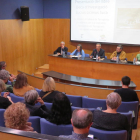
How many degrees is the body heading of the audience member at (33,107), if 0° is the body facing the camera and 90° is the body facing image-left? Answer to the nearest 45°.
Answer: approximately 225°

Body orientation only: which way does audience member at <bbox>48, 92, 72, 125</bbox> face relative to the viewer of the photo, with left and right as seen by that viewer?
facing away from the viewer

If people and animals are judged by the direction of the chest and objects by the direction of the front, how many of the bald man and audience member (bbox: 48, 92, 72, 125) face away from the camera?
2

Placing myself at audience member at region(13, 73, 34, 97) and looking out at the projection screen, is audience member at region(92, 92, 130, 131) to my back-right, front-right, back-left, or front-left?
back-right

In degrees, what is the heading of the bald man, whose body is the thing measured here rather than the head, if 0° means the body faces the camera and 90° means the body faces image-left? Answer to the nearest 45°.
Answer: approximately 180°

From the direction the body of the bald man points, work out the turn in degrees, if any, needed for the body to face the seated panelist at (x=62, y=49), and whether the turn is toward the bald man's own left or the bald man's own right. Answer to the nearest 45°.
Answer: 0° — they already face them

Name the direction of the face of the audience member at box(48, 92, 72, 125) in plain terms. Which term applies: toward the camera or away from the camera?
away from the camera

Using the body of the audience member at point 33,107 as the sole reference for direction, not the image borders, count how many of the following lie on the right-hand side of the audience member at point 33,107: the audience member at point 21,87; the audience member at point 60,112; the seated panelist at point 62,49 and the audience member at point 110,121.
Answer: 2

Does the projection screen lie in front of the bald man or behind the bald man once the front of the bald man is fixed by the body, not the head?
in front

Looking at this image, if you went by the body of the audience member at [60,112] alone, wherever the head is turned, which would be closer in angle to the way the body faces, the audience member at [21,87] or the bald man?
the audience member

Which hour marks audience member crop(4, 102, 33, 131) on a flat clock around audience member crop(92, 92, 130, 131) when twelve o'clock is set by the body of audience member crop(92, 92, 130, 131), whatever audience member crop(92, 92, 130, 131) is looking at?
audience member crop(4, 102, 33, 131) is roughly at 8 o'clock from audience member crop(92, 92, 130, 131).

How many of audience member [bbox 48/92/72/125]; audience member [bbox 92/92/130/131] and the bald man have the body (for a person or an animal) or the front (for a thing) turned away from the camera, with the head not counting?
3

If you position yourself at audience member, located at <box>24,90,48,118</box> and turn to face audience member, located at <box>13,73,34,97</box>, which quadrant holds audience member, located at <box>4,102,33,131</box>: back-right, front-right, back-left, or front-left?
back-left

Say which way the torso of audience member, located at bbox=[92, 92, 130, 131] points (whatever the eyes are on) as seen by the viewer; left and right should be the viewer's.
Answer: facing away from the viewer

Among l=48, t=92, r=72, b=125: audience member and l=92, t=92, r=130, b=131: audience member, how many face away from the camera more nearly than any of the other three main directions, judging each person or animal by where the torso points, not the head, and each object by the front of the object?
2
